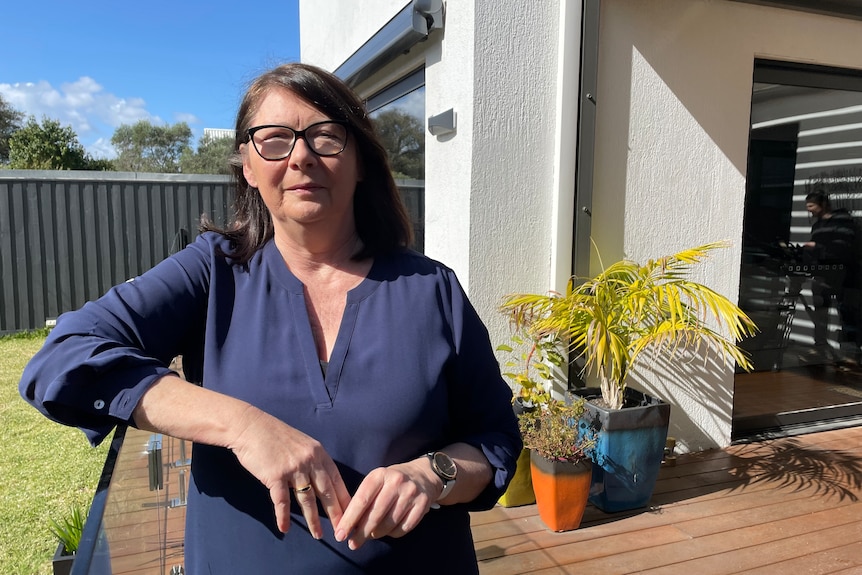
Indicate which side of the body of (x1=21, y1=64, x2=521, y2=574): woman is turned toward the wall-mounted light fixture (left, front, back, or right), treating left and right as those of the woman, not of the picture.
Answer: back

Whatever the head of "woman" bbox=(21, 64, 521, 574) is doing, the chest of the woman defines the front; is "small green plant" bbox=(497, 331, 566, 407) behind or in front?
behind

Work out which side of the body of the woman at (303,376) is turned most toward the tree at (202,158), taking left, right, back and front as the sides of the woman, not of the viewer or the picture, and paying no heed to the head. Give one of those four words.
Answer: back

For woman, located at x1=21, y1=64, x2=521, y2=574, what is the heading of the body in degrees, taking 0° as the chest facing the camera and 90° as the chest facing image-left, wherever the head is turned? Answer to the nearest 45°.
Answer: approximately 0°

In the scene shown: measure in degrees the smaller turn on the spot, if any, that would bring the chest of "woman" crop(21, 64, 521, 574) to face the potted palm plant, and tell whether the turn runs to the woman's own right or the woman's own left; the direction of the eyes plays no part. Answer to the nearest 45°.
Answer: approximately 135° to the woman's own left

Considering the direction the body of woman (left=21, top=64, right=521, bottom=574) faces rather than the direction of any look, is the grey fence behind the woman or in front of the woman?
behind

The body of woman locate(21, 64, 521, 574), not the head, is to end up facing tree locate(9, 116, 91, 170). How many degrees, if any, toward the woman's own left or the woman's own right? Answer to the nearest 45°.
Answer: approximately 180°

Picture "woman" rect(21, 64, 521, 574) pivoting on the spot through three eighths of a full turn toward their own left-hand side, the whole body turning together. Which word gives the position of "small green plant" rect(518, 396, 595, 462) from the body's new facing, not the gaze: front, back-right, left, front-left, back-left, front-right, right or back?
front

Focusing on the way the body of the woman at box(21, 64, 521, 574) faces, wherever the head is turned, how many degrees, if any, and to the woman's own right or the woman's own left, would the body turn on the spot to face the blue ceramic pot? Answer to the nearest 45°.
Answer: approximately 135° to the woman's own left

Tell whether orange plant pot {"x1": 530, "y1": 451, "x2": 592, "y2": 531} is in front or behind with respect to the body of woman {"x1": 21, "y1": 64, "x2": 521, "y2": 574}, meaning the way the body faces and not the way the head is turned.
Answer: behind

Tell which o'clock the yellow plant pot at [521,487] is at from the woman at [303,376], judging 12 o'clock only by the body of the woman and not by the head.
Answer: The yellow plant pot is roughly at 7 o'clock from the woman.

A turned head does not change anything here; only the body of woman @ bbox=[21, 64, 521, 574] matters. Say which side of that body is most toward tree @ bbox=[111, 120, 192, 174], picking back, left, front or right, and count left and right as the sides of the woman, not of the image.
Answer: back
